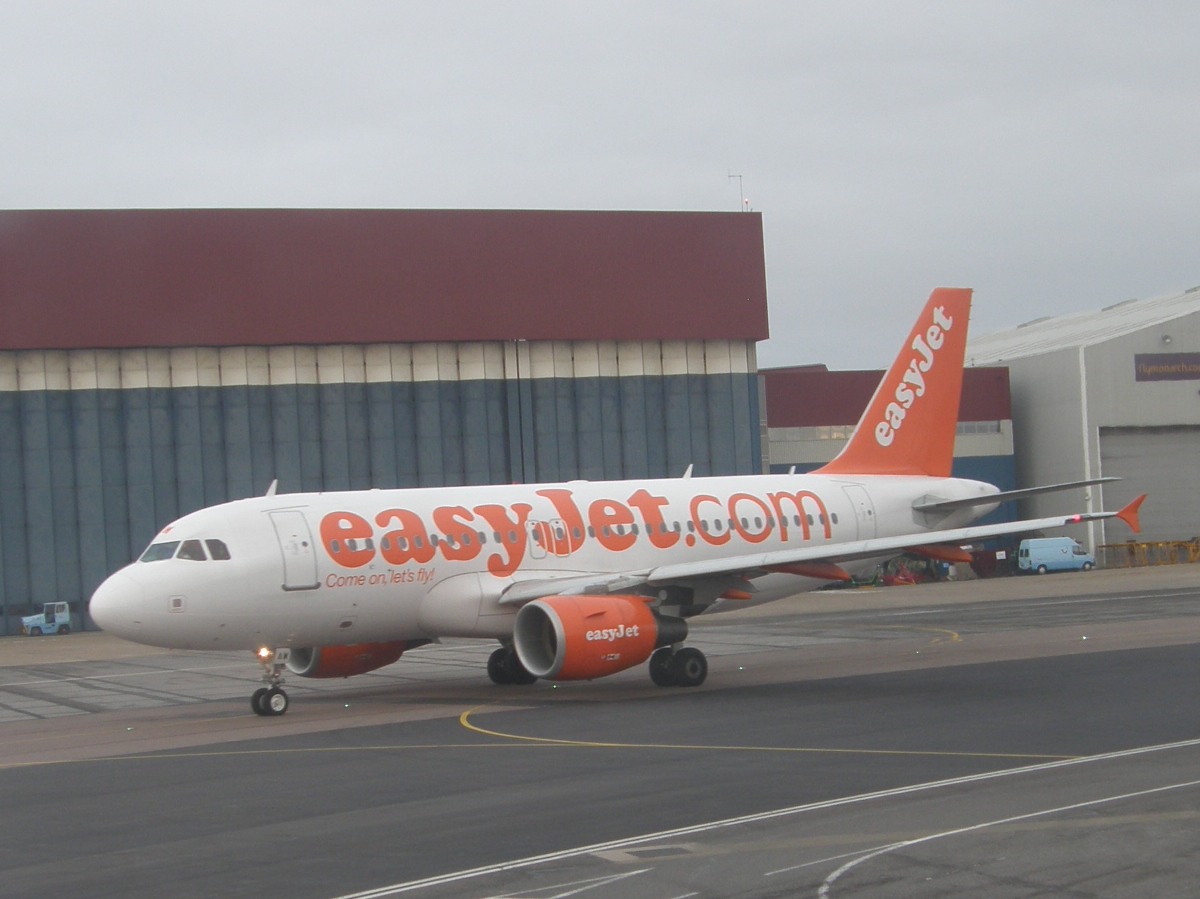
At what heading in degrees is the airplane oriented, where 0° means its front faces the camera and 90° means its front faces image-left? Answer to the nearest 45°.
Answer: approximately 45°
